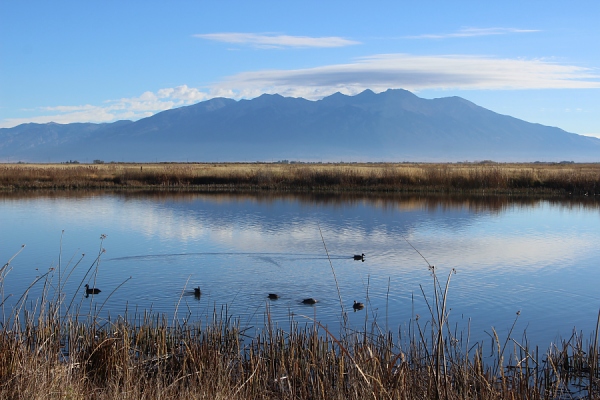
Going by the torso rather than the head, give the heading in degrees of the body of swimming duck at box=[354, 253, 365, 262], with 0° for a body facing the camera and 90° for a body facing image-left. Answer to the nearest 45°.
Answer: approximately 270°
